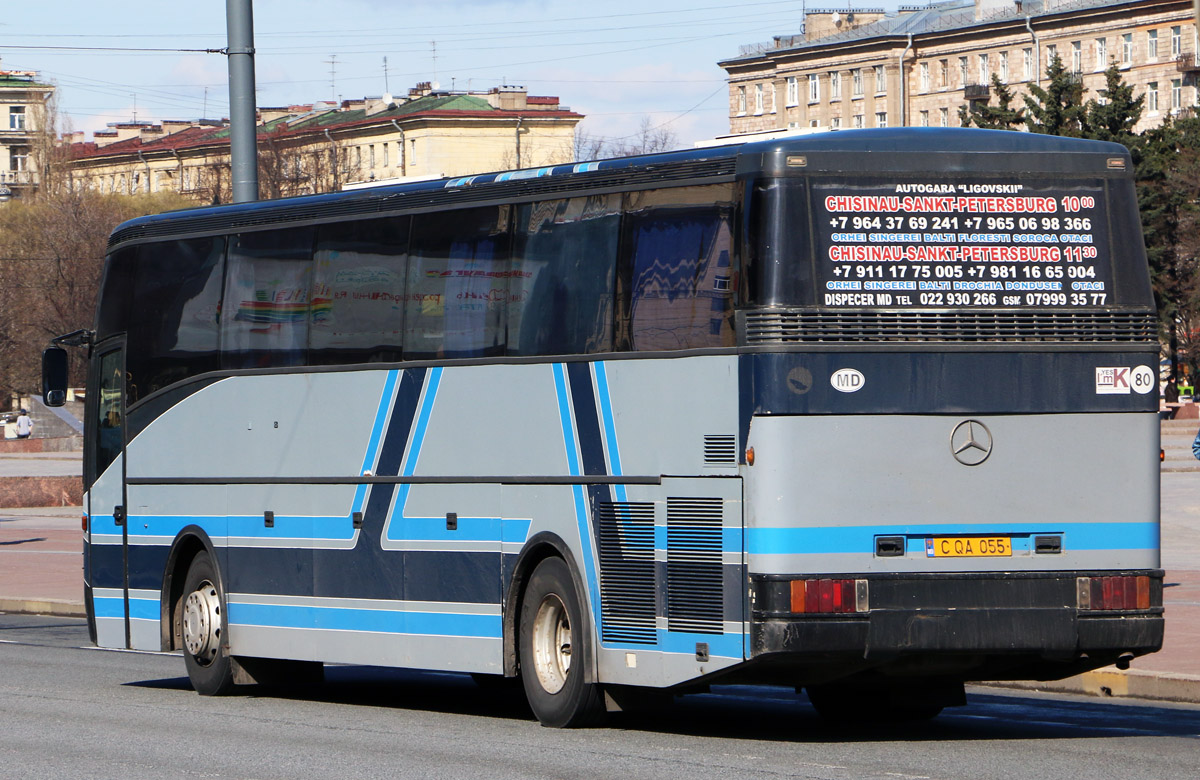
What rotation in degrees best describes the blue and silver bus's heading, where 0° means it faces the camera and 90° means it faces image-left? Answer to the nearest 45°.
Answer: approximately 135°
